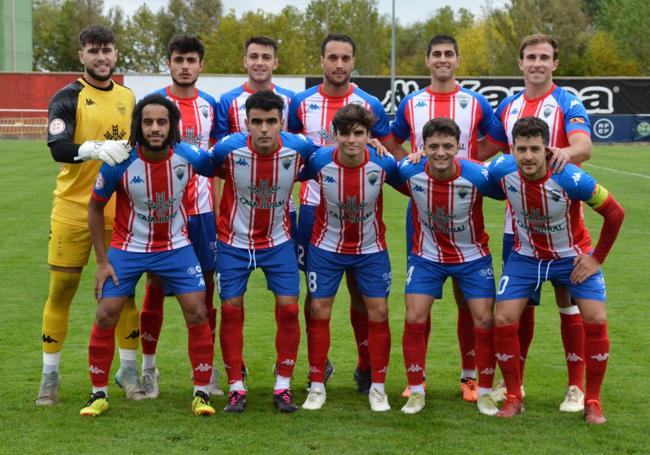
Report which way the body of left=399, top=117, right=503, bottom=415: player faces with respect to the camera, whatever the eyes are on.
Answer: toward the camera

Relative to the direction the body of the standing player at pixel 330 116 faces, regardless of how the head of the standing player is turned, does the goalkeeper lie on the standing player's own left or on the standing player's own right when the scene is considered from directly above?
on the standing player's own right

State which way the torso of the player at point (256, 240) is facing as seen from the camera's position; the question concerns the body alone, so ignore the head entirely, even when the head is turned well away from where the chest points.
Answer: toward the camera

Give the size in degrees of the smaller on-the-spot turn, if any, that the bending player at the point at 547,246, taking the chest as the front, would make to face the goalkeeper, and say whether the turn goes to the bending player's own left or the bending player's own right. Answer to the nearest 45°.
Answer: approximately 90° to the bending player's own right

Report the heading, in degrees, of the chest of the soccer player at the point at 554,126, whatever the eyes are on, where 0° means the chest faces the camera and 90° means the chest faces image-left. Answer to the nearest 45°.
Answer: approximately 0°

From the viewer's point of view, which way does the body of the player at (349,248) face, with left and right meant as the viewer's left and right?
facing the viewer

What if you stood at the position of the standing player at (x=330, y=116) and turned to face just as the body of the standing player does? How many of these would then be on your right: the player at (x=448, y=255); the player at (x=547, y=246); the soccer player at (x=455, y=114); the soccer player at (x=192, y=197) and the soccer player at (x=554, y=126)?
1

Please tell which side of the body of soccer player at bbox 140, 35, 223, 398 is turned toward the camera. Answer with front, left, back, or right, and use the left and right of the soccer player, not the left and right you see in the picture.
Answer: front

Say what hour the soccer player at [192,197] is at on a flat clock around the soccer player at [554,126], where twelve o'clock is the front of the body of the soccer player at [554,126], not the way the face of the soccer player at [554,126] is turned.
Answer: the soccer player at [192,197] is roughly at 3 o'clock from the soccer player at [554,126].

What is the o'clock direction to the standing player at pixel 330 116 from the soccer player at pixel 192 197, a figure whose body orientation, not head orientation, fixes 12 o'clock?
The standing player is roughly at 9 o'clock from the soccer player.

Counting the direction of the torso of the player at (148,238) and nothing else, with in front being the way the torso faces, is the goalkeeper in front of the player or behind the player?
behind
